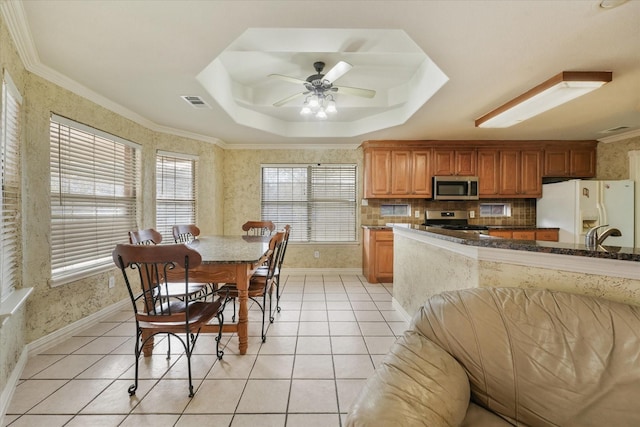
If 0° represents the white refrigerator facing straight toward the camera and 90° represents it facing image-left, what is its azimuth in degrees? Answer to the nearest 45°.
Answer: approximately 315°

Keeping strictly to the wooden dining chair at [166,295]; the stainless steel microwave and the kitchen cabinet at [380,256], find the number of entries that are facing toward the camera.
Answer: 2

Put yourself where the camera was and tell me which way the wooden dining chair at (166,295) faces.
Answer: facing away from the viewer and to the right of the viewer

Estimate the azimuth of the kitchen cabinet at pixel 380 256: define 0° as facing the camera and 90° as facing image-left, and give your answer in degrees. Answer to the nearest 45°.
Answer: approximately 0°

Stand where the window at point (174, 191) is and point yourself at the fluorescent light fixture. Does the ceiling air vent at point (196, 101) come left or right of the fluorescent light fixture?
right

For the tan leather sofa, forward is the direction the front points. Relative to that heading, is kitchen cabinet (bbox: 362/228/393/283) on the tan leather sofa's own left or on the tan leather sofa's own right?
on the tan leather sofa's own right

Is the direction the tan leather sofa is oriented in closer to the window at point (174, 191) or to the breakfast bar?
the window

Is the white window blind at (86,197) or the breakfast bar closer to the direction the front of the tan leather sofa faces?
the white window blind

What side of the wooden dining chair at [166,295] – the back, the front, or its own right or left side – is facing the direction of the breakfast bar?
right

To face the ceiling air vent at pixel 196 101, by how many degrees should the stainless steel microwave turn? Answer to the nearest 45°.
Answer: approximately 45° to its right

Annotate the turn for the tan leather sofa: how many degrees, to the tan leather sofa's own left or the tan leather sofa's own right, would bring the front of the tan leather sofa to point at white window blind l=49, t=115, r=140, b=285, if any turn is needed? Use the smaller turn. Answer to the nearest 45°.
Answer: approximately 45° to the tan leather sofa's own right

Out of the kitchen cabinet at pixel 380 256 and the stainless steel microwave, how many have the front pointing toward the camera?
2
